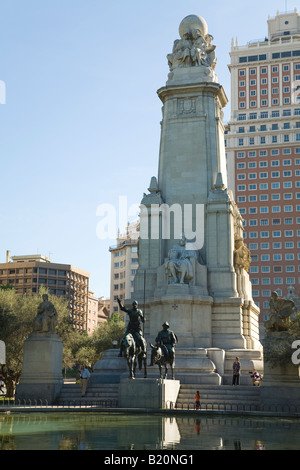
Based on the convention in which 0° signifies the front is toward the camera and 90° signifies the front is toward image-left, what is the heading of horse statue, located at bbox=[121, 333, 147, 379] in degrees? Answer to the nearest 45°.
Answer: approximately 45°

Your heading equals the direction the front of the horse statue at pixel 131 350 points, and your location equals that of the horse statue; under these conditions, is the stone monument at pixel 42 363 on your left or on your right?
on your right

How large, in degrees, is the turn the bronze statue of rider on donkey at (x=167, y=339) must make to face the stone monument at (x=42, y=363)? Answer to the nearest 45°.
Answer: approximately 90° to its right

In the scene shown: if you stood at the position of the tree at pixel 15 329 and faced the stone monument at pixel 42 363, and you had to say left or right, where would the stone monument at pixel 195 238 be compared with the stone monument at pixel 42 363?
left

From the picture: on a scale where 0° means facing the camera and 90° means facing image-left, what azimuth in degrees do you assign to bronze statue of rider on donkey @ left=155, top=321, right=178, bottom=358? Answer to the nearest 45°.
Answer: approximately 45°

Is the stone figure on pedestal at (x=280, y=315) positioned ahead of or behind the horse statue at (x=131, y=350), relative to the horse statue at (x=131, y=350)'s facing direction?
behind

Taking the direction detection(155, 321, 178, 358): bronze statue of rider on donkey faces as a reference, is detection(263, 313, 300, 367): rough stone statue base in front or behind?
behind

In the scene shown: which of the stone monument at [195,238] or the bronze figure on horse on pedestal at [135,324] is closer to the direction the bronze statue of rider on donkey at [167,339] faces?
the bronze figure on horse on pedestal

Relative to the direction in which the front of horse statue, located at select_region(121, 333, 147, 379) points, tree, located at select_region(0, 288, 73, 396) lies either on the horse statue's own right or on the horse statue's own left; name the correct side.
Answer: on the horse statue's own right
